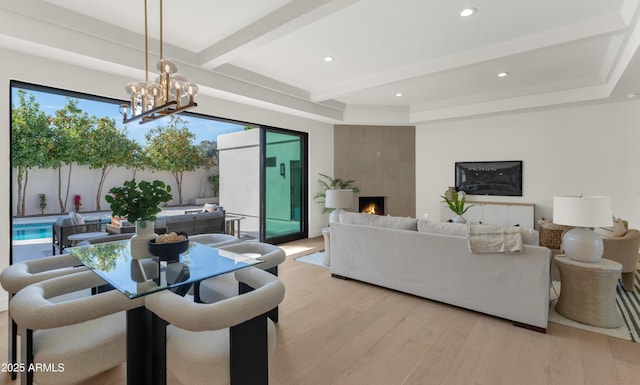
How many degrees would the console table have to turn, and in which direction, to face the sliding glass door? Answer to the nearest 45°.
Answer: approximately 45° to its right

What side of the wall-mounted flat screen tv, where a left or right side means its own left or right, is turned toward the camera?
front

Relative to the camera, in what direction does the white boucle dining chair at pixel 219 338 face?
facing away from the viewer and to the left of the viewer

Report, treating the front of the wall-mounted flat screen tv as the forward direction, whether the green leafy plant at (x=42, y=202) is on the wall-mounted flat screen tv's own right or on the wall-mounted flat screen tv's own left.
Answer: on the wall-mounted flat screen tv's own right

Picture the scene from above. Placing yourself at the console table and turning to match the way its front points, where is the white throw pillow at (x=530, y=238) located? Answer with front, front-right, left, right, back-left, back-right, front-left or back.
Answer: front

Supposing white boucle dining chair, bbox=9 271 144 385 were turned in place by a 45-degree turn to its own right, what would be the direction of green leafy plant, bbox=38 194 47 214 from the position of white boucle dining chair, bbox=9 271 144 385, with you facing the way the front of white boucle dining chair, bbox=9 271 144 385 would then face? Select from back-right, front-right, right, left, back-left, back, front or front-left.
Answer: left

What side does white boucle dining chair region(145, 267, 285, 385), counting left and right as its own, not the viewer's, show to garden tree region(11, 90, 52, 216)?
front

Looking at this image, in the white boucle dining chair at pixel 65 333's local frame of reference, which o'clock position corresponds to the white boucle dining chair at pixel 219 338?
the white boucle dining chair at pixel 219 338 is roughly at 3 o'clock from the white boucle dining chair at pixel 65 333.

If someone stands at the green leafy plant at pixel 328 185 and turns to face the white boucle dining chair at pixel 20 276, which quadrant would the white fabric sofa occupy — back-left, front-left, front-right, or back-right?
front-left

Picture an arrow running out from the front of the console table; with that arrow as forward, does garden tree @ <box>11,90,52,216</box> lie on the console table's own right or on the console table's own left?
on the console table's own right

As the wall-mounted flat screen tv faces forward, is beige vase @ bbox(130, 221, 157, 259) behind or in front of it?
in front

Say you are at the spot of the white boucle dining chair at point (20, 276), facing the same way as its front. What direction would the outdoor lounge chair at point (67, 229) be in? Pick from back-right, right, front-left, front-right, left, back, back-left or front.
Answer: front-left

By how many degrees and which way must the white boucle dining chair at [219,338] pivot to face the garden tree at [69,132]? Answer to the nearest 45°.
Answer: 0° — it already faces it

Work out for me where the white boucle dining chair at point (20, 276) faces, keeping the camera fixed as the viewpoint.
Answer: facing away from the viewer and to the right of the viewer

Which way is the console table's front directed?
toward the camera

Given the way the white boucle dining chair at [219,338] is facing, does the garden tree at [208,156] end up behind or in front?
in front

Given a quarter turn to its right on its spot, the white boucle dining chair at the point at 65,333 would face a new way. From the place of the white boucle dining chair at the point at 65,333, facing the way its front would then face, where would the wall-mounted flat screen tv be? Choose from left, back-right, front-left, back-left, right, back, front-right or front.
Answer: front-left
